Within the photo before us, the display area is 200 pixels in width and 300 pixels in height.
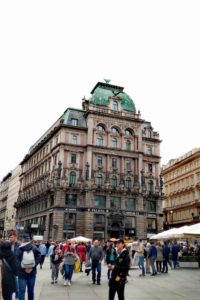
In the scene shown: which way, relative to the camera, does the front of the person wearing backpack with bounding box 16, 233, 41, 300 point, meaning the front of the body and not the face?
away from the camera

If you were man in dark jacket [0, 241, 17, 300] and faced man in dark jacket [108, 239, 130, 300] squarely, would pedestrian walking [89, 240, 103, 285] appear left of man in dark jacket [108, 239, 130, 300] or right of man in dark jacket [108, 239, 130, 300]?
left

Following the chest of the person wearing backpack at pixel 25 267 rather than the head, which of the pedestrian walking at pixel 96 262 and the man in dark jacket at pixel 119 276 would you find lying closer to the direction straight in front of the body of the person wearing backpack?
the pedestrian walking

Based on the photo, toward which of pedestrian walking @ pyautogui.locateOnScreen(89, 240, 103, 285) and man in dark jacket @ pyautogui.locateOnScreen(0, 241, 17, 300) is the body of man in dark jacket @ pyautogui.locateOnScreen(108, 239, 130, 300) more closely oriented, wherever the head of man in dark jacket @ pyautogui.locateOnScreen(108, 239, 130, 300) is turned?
the man in dark jacket

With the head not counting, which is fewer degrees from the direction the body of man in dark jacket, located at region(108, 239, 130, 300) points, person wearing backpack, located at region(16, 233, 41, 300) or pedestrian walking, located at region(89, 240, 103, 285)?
the person wearing backpack

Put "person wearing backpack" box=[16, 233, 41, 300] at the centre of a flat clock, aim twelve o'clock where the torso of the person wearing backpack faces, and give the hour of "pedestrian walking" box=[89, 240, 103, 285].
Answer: The pedestrian walking is roughly at 1 o'clock from the person wearing backpack.

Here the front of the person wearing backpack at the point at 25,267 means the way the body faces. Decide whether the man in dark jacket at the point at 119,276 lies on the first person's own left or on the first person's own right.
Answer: on the first person's own right

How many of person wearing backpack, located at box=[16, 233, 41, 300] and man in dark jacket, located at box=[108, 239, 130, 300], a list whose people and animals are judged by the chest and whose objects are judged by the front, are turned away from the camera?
1

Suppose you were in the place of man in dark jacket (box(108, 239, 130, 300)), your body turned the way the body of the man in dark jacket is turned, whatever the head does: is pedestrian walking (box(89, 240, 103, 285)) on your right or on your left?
on your right
